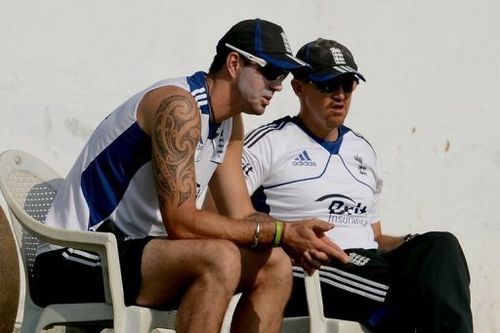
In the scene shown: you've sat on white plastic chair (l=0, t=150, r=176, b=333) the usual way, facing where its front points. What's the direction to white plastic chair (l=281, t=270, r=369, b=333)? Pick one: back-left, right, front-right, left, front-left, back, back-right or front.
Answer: front-left

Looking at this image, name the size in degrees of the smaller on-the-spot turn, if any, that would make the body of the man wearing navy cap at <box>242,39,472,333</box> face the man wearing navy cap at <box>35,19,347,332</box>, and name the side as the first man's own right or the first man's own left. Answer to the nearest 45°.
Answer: approximately 90° to the first man's own right

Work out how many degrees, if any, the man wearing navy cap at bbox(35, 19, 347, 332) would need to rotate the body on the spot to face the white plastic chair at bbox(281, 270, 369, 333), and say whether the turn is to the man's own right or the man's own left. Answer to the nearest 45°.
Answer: approximately 45° to the man's own left

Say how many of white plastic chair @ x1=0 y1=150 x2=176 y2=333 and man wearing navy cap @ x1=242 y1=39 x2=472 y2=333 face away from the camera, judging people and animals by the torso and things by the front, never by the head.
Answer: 0

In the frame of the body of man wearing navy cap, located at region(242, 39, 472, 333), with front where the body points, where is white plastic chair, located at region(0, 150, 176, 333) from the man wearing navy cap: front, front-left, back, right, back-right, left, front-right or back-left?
right

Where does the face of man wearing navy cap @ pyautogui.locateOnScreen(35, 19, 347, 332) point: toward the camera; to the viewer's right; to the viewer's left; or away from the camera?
to the viewer's right

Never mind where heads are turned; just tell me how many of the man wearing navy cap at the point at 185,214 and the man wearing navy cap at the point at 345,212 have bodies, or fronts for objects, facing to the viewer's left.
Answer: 0
